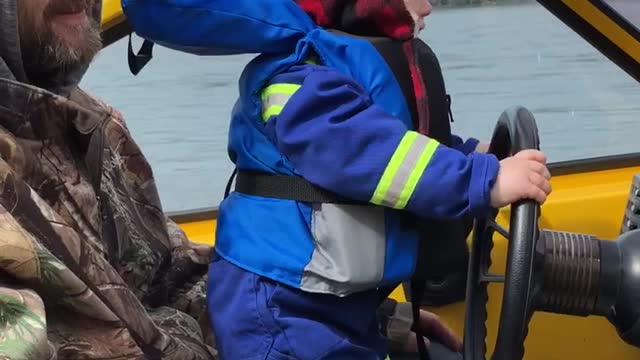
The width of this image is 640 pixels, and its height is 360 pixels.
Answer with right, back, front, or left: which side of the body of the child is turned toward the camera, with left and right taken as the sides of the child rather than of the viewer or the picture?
right
